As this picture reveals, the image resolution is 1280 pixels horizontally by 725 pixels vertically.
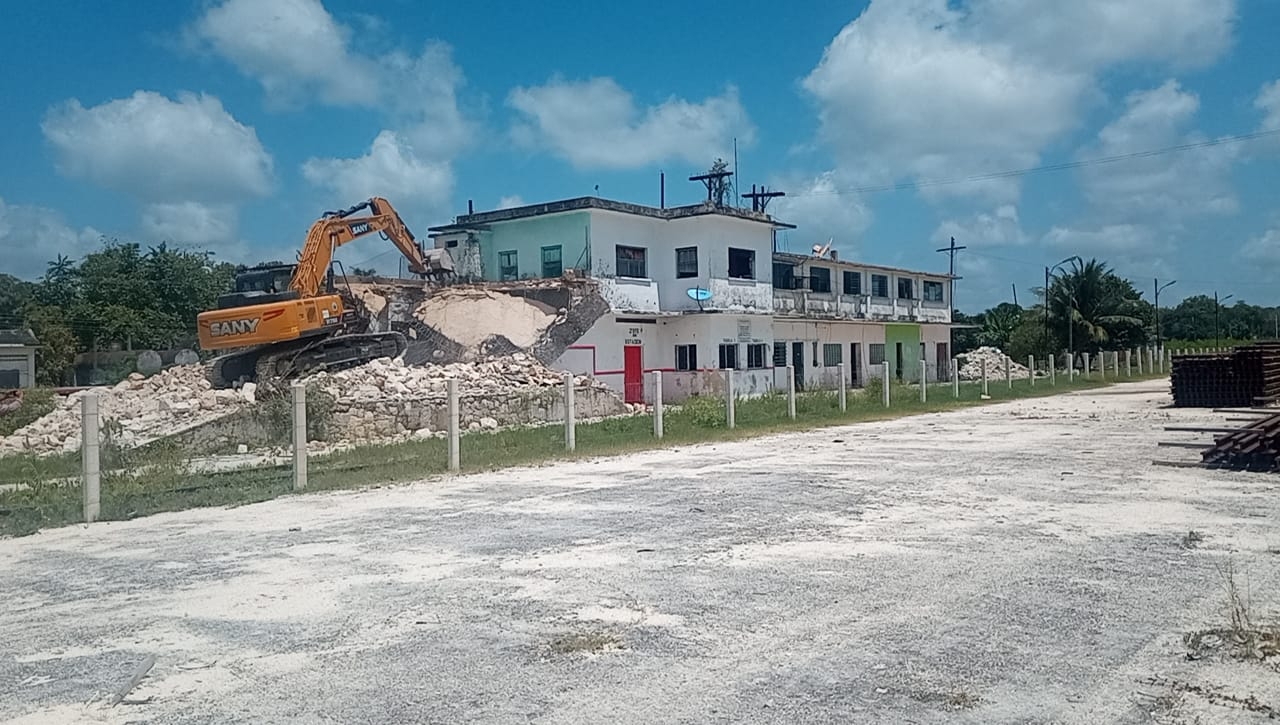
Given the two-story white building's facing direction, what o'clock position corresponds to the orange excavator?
The orange excavator is roughly at 3 o'clock from the two-story white building.

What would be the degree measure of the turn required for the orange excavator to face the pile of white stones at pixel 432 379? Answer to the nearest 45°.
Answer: approximately 90° to its right

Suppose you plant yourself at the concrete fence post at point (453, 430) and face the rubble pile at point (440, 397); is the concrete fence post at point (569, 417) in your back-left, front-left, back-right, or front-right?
front-right

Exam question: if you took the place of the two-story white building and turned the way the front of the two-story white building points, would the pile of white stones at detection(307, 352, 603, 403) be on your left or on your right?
on your right

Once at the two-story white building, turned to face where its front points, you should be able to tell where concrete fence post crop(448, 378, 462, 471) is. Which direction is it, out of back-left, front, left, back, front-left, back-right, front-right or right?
front-right

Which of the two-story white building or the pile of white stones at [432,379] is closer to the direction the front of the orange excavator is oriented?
the two-story white building

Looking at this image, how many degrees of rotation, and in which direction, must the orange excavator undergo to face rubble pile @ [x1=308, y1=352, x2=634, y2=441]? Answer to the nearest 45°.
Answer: approximately 90° to its right

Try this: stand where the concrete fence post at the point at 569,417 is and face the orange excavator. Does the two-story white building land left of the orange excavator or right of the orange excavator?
right

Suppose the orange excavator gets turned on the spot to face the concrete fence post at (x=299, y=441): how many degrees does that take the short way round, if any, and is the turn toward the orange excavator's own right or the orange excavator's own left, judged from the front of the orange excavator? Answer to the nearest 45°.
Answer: approximately 135° to the orange excavator's own right

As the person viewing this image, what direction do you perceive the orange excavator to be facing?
facing away from the viewer and to the right of the viewer

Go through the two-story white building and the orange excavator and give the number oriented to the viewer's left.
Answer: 0
